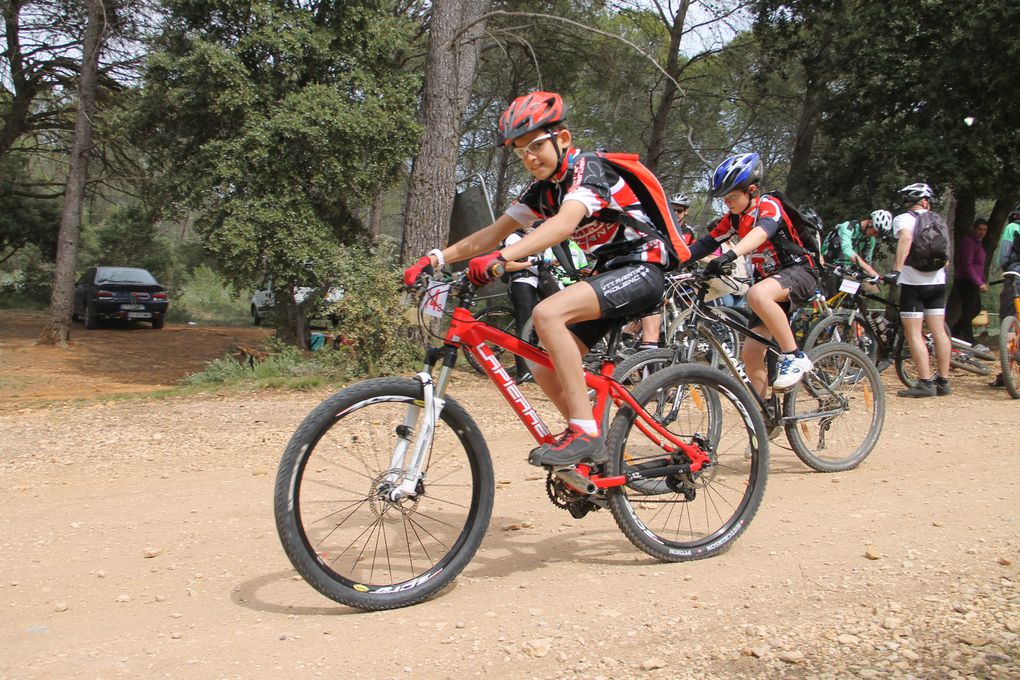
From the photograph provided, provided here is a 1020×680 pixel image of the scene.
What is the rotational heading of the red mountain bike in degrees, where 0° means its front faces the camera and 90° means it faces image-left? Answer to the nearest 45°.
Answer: approximately 45°

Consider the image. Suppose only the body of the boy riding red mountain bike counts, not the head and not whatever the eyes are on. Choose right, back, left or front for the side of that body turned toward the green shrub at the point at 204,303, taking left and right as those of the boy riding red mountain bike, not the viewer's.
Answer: right

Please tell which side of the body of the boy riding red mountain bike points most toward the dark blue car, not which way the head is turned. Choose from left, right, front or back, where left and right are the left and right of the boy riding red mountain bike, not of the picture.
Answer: right

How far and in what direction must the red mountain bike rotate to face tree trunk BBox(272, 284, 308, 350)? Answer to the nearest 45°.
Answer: approximately 135° to its right

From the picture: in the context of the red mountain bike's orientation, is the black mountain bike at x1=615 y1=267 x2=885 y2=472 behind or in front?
behind

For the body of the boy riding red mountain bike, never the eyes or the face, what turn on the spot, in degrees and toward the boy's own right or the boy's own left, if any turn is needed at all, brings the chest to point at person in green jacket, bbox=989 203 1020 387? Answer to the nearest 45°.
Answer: approximately 180°

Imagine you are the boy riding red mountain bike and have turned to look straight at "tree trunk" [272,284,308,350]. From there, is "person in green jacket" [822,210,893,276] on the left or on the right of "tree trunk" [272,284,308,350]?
right

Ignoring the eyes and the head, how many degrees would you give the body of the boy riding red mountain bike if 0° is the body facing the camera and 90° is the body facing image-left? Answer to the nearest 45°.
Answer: approximately 45°

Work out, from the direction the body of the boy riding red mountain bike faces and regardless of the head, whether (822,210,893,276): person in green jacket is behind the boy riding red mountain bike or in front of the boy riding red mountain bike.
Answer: behind

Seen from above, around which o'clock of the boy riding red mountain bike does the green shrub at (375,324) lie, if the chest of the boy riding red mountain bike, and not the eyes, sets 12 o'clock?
The green shrub is roughly at 4 o'clock from the boy riding red mountain bike.
